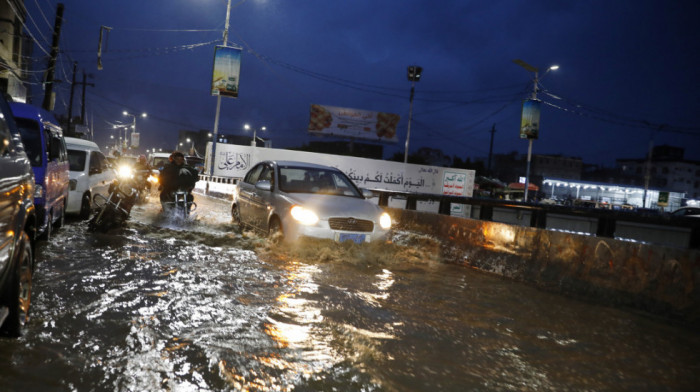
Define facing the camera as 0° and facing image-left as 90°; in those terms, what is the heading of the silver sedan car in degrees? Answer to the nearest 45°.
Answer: approximately 315°

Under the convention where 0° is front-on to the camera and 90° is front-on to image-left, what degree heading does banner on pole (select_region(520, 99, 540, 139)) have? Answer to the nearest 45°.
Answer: approximately 0°

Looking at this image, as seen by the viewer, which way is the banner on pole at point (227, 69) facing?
toward the camera

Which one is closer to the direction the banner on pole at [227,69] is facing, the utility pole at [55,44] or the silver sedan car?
the silver sedan car

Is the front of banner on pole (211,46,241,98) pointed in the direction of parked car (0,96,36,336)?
yes

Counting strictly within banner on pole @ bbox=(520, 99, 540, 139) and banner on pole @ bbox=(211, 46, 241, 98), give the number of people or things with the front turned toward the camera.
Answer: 2

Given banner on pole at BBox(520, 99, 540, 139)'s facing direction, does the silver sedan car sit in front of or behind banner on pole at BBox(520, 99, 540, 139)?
in front

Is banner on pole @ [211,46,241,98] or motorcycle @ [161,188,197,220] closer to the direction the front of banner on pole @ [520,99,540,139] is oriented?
the motorcycle

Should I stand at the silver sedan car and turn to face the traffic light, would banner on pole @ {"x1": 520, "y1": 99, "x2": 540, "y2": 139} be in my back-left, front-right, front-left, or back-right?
front-right

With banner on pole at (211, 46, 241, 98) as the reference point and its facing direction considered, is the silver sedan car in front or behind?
in front

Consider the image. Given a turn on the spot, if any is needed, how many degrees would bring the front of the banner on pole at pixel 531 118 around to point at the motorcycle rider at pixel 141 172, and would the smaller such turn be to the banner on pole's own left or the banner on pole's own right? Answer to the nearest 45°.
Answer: approximately 45° to the banner on pole's own right
